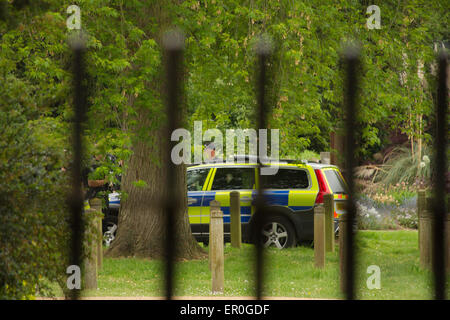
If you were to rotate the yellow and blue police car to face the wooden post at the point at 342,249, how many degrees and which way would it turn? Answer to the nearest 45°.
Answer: approximately 90° to its left

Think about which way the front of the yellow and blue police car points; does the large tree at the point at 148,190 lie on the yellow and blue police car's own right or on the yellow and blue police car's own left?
on the yellow and blue police car's own left

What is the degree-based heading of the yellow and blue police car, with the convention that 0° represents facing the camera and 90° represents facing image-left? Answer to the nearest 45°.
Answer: approximately 90°

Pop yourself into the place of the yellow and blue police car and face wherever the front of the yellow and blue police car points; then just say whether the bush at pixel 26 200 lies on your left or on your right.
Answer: on your left

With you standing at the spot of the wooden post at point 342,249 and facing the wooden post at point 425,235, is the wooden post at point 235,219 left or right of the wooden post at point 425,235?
left

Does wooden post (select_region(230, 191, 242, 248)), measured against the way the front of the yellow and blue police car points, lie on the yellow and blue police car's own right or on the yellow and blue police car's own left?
on the yellow and blue police car's own left

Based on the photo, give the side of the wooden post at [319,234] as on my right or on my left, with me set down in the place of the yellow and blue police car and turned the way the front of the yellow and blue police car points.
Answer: on my left

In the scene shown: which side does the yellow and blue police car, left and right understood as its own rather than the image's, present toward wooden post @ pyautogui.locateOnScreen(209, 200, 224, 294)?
left
